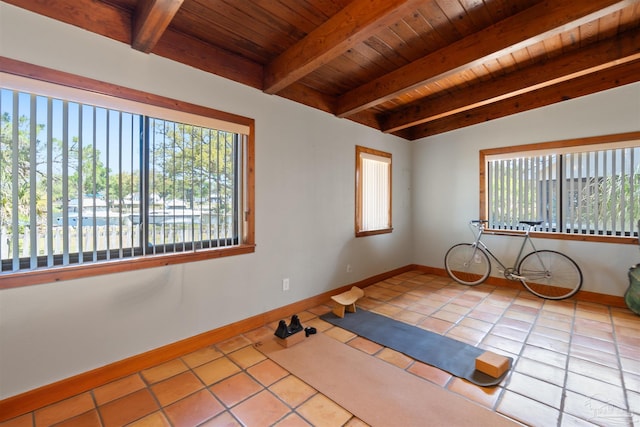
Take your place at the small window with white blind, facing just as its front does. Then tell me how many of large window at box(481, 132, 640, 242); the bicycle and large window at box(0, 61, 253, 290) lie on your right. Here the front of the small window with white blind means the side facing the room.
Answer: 1

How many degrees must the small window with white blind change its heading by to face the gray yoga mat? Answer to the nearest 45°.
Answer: approximately 45° to its right

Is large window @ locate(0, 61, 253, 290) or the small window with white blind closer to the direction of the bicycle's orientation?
the small window with white blind

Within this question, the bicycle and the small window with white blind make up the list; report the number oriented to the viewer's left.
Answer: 1

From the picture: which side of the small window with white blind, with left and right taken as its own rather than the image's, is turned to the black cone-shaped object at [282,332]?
right

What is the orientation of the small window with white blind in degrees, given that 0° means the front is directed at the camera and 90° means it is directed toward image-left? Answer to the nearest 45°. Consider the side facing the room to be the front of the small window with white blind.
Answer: approximately 315°

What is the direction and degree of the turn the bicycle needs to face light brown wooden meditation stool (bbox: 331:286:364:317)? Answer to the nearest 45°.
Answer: approximately 45° to its left

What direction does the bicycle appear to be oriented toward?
to the viewer's left

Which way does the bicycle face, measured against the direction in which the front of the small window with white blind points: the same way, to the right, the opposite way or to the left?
the opposite way
